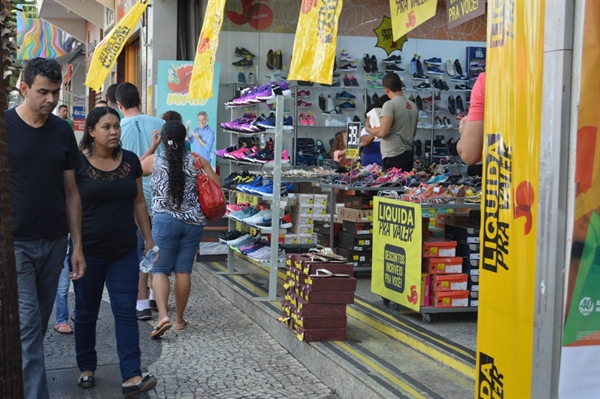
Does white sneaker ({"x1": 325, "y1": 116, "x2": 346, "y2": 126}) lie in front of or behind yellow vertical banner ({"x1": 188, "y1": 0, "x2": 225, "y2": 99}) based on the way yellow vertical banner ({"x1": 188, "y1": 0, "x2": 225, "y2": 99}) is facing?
behind

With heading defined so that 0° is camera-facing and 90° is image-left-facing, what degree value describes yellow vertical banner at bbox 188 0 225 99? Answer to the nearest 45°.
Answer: approximately 0°

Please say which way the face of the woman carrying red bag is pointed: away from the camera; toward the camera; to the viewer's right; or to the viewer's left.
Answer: away from the camera

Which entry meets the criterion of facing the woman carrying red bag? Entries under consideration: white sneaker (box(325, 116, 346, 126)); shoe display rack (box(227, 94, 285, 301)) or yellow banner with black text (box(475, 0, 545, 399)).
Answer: the shoe display rack

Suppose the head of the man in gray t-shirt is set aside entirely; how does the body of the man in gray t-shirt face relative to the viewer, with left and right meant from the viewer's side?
facing away from the viewer and to the left of the viewer

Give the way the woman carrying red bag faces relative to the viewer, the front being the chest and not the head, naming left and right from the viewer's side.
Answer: facing away from the viewer
